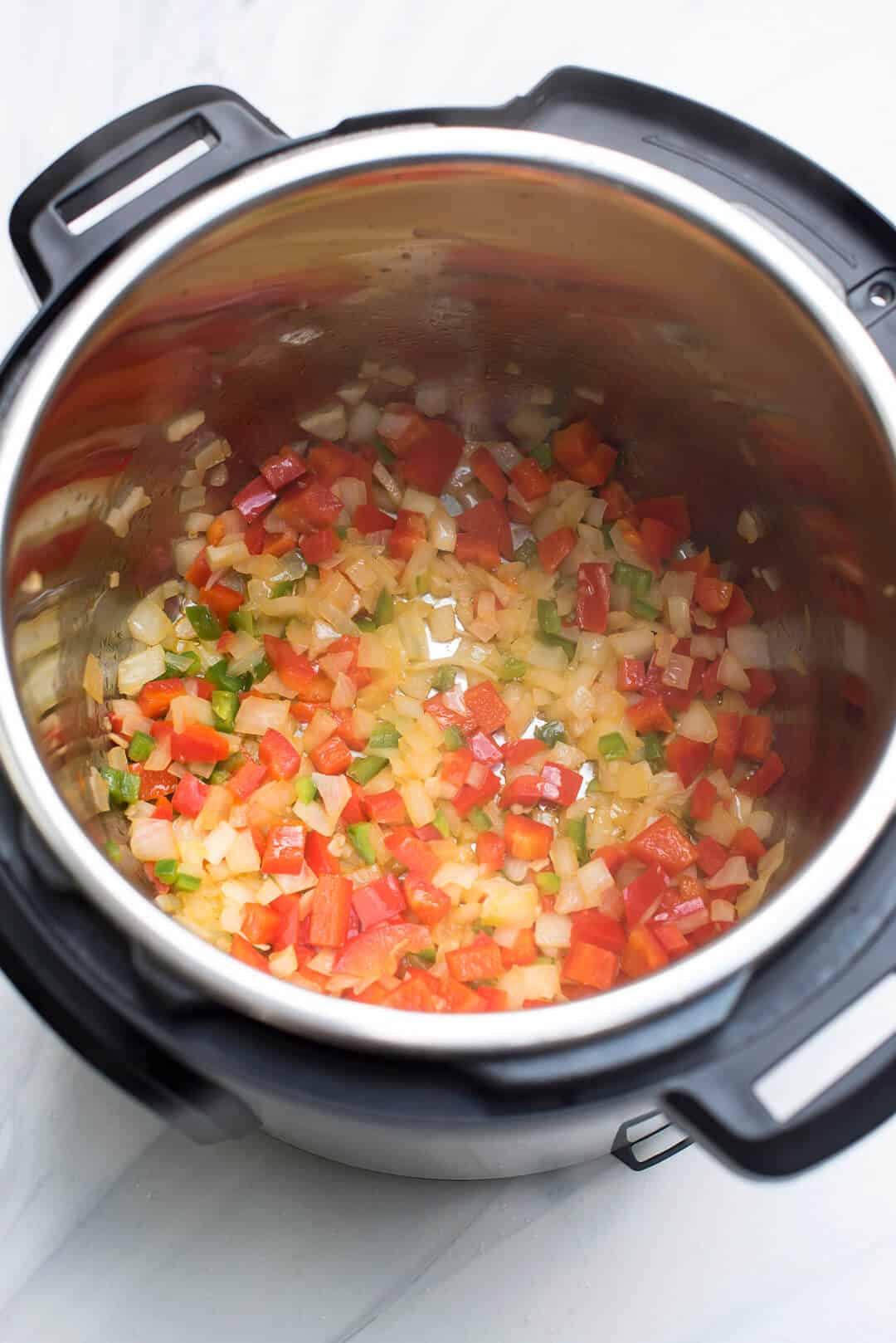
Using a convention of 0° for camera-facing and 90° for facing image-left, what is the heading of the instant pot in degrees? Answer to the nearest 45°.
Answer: approximately 45°

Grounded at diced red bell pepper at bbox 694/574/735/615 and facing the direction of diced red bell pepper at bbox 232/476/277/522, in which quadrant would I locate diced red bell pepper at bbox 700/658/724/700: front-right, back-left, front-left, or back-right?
back-left
